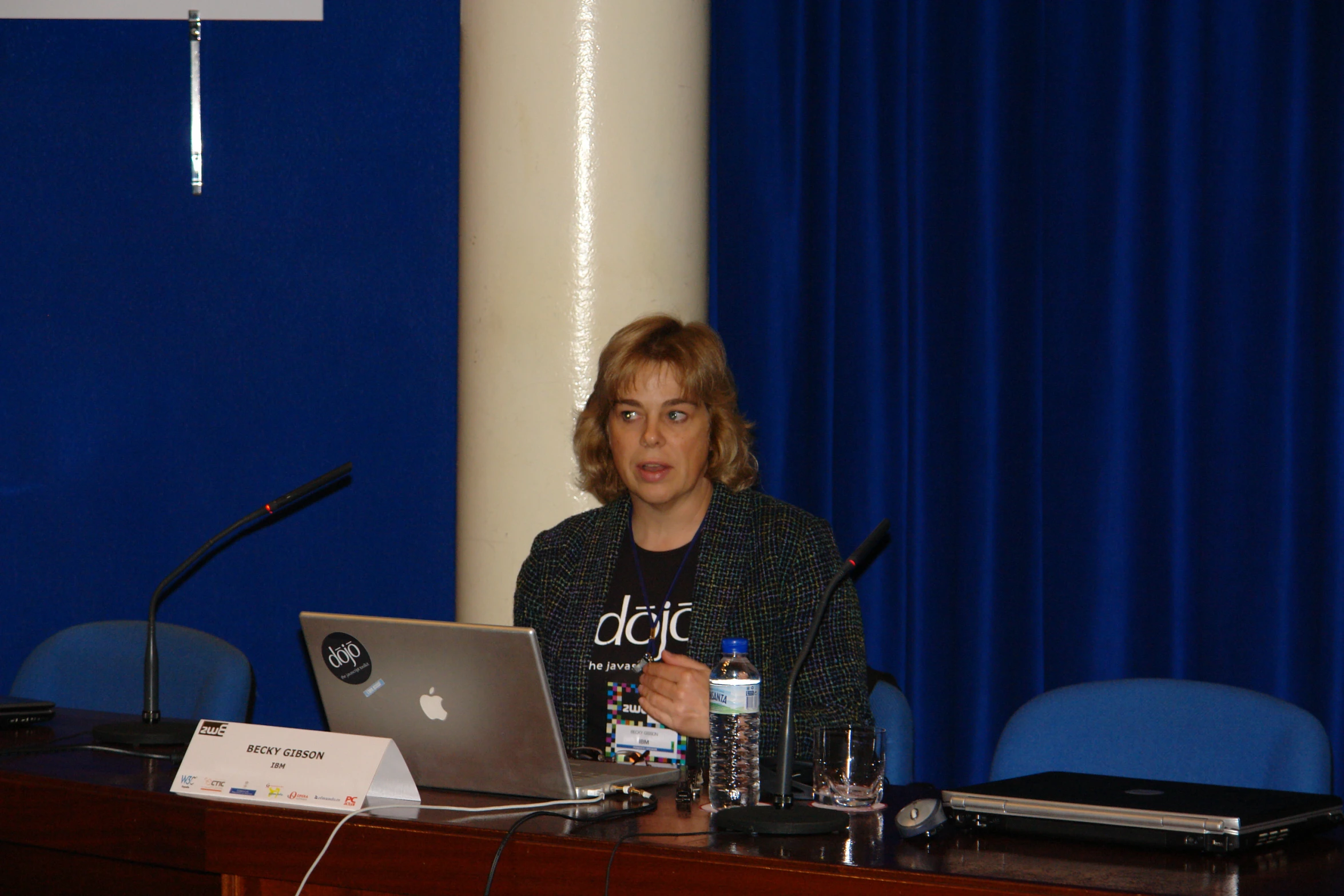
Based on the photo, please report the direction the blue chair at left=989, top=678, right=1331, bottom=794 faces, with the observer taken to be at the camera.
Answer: facing the viewer

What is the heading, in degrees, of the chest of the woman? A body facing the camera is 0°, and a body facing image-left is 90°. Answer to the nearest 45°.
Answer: approximately 0°

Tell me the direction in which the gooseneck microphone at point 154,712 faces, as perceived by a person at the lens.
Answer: facing to the right of the viewer

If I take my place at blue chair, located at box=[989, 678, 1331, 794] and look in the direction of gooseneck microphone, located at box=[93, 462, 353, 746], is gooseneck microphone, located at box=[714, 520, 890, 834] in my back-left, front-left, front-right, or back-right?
front-left

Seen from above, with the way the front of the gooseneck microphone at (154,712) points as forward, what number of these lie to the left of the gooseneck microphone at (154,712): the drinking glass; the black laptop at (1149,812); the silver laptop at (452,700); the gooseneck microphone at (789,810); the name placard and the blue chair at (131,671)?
1

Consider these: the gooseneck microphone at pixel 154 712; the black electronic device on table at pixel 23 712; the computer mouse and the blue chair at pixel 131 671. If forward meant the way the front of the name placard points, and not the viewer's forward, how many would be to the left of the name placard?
1

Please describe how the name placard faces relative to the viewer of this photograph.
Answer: facing the viewer and to the left of the viewer

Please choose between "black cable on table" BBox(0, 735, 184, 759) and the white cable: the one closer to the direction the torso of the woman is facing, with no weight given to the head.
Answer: the white cable

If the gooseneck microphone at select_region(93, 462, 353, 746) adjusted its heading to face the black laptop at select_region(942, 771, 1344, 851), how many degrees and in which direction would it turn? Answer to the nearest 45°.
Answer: approximately 45° to its right

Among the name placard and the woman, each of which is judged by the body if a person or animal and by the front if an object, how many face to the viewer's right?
0

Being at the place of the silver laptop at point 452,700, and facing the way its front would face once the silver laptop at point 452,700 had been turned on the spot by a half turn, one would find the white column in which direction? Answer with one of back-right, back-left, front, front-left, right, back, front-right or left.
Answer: back-right

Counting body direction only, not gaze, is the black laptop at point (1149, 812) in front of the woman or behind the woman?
in front

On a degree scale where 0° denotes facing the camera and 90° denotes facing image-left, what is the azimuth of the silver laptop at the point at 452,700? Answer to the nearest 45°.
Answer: approximately 225°
